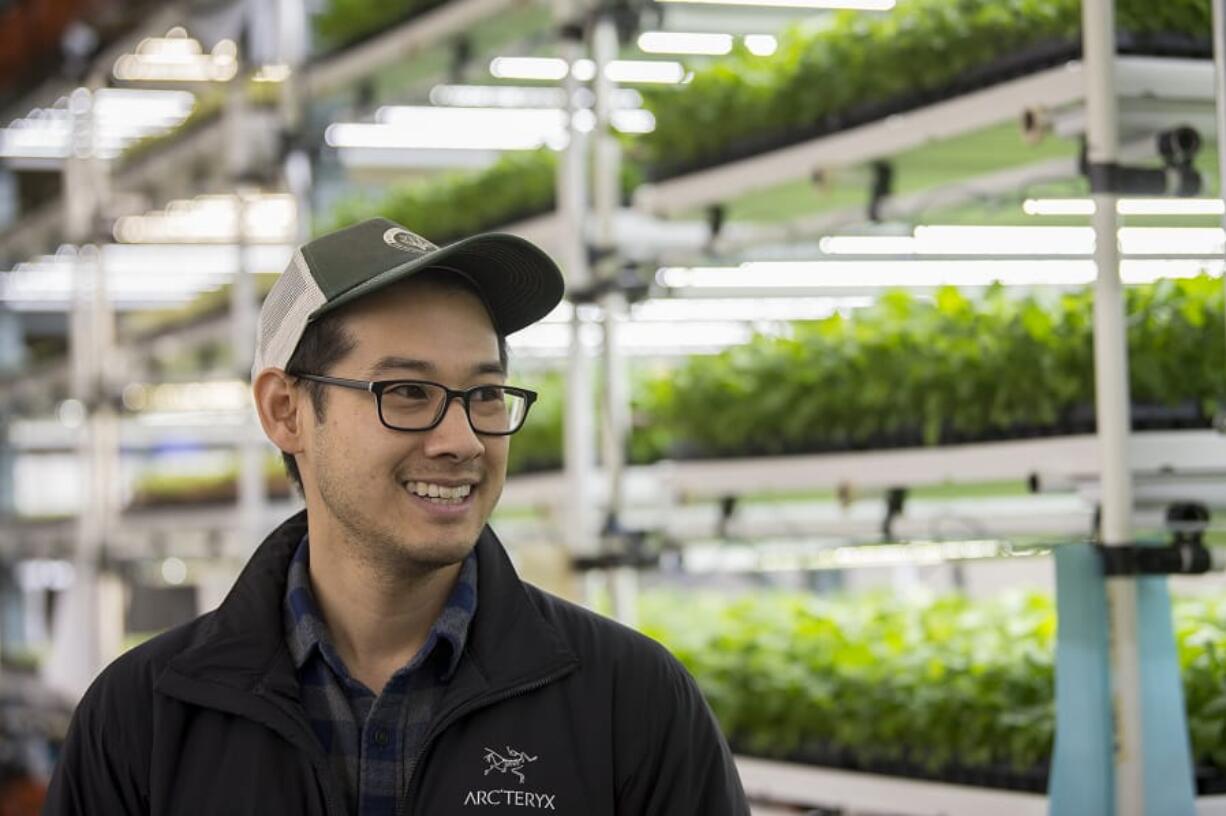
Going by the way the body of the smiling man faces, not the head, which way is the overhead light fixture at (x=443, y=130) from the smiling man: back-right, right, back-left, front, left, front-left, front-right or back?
back

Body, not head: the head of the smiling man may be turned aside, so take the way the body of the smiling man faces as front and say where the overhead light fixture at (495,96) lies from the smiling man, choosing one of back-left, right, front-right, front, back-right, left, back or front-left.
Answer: back

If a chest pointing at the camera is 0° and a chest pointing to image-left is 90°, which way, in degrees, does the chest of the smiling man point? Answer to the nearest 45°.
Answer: approximately 0°

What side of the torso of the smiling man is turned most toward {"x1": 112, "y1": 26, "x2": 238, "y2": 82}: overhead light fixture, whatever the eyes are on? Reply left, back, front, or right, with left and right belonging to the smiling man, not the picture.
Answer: back

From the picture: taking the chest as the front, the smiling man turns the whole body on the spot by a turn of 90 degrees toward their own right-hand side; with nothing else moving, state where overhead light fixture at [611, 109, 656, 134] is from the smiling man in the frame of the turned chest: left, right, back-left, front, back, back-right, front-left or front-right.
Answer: right

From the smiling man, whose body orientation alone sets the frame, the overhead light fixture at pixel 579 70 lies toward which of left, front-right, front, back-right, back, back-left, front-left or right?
back

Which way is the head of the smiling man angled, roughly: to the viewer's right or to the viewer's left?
to the viewer's right

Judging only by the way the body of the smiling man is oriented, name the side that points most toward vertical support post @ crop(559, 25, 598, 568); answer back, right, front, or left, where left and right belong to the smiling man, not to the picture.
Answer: back

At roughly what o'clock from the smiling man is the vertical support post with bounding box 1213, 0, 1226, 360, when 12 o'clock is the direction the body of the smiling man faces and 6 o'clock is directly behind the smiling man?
The vertical support post is roughly at 8 o'clock from the smiling man.

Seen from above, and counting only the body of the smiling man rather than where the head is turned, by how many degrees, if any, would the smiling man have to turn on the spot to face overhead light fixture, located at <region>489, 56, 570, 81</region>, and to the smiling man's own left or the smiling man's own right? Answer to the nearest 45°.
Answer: approximately 180°

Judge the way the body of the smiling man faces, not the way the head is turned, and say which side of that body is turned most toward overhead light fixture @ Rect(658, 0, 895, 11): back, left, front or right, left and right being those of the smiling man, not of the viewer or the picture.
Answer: back

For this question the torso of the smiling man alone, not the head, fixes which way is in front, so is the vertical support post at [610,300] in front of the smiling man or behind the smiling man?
behind

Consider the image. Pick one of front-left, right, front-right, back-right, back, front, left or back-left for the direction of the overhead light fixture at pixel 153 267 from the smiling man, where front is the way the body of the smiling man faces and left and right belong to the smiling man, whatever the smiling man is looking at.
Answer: back

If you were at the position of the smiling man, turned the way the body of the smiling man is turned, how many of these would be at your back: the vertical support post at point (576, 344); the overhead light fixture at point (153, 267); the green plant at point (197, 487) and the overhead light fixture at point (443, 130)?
4
